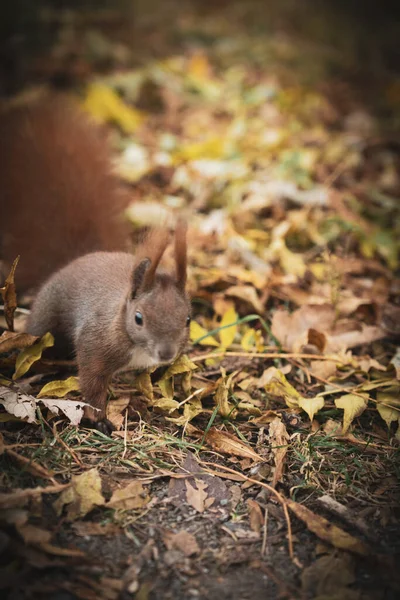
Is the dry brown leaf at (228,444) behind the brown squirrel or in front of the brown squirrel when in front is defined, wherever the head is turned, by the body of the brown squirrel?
in front

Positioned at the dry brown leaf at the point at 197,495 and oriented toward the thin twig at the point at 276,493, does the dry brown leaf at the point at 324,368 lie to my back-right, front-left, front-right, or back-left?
front-left

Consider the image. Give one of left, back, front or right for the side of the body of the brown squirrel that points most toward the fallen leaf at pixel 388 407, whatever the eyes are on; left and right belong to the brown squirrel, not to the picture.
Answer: front

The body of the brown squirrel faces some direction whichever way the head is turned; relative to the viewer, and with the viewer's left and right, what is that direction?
facing the viewer and to the right of the viewer

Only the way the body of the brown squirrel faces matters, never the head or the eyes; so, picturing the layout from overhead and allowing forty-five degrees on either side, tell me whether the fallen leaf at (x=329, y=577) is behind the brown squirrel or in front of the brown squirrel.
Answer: in front

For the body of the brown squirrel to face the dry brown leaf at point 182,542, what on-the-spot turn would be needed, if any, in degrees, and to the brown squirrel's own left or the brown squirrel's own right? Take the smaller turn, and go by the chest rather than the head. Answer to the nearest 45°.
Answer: approximately 45° to the brown squirrel's own right

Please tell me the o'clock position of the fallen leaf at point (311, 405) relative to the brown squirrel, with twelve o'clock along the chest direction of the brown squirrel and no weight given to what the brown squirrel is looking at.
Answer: The fallen leaf is roughly at 12 o'clock from the brown squirrel.

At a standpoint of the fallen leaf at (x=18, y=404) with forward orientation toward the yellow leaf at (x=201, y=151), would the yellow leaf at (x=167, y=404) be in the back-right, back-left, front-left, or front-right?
front-right
